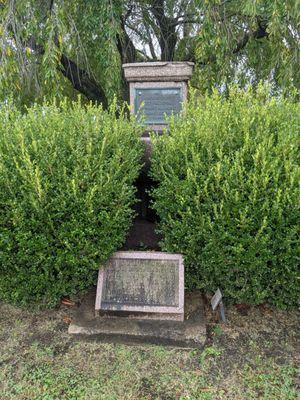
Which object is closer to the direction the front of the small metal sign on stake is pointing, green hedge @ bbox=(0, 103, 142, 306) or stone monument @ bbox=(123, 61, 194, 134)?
the green hedge

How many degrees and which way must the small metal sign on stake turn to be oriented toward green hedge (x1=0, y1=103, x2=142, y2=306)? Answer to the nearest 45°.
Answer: approximately 45° to its right

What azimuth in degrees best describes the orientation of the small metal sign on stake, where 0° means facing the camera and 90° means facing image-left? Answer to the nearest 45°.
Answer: approximately 45°

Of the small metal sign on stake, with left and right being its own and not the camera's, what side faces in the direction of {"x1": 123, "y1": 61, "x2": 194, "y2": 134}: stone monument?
right
